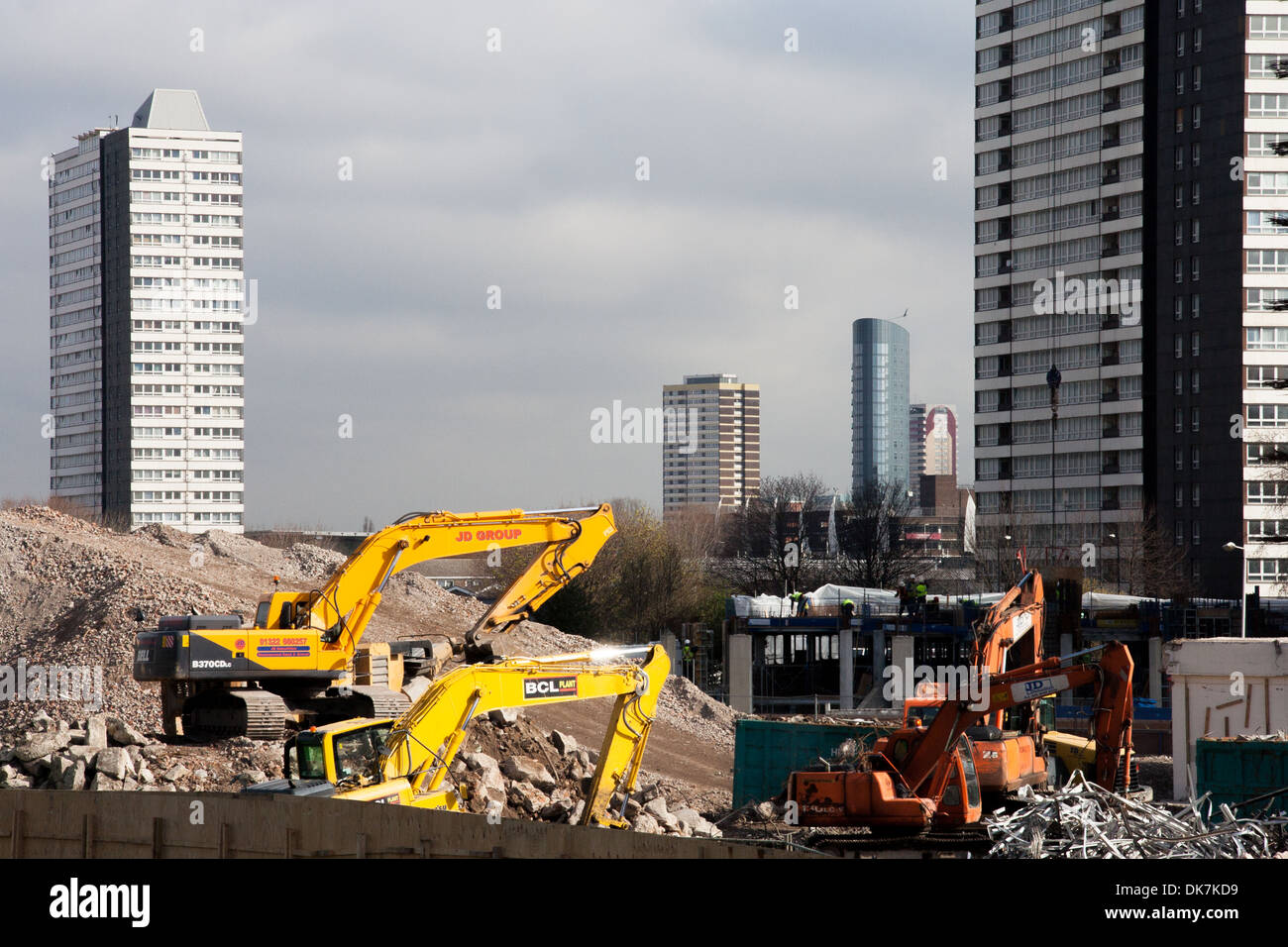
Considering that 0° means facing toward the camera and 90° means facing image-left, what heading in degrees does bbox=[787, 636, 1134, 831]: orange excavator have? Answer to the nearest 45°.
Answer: approximately 270°

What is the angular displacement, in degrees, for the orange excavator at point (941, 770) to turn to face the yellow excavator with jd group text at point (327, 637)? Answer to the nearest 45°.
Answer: approximately 180°

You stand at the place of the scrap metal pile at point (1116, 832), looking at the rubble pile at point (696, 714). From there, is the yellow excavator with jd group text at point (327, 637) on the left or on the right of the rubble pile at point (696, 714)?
left

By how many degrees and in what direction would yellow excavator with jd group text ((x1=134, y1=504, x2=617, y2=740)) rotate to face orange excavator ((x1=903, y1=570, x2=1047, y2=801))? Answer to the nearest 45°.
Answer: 0° — it already faces it

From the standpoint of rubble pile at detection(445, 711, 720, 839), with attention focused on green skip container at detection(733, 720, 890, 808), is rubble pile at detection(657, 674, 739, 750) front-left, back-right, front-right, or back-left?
front-left

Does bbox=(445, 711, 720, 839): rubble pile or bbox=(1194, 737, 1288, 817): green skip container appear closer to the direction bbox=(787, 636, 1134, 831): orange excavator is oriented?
the green skip container

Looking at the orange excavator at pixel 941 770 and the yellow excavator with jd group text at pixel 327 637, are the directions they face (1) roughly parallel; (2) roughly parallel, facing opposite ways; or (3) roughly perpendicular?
roughly parallel

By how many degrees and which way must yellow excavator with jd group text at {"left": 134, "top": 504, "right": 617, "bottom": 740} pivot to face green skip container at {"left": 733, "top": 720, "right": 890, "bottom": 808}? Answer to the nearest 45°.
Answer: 0° — it already faces it

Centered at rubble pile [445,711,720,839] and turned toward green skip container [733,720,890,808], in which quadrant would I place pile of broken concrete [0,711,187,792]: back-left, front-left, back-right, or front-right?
back-left

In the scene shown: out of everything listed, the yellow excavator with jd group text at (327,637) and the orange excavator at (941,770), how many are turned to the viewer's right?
2

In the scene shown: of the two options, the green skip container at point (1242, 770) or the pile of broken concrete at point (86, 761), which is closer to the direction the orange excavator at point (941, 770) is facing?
the green skip container

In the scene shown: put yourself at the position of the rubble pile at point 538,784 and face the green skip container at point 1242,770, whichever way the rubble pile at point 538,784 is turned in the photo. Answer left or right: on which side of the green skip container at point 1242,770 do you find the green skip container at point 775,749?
left

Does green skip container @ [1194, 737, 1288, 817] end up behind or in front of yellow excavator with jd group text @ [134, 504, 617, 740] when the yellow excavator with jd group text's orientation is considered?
in front

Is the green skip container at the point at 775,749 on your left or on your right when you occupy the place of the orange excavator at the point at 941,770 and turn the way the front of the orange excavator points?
on your left

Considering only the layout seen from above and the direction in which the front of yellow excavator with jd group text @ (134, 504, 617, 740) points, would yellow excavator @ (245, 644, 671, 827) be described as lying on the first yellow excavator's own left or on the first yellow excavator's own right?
on the first yellow excavator's own right

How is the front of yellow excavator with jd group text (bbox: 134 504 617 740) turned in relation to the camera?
facing to the right of the viewer

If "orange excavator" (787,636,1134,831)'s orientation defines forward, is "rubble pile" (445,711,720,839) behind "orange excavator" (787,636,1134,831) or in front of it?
behind
